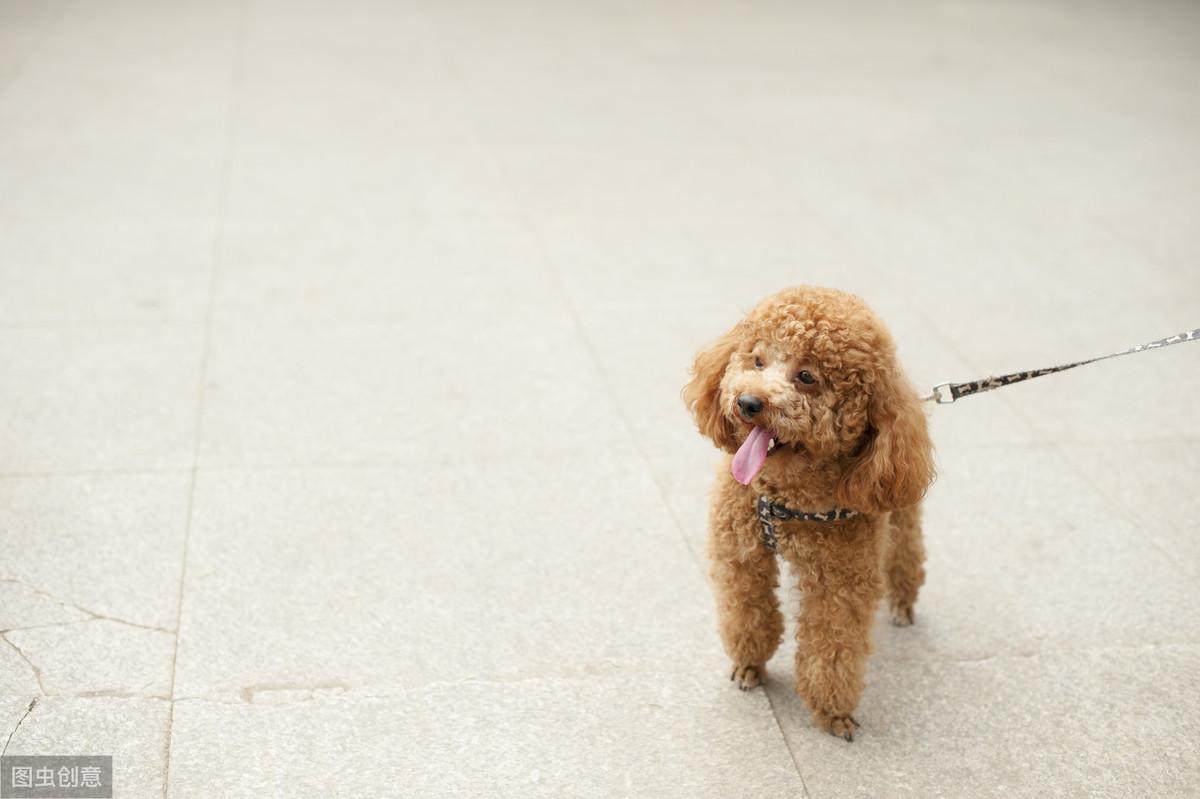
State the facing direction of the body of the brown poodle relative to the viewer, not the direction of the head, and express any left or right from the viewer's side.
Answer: facing the viewer and to the left of the viewer
